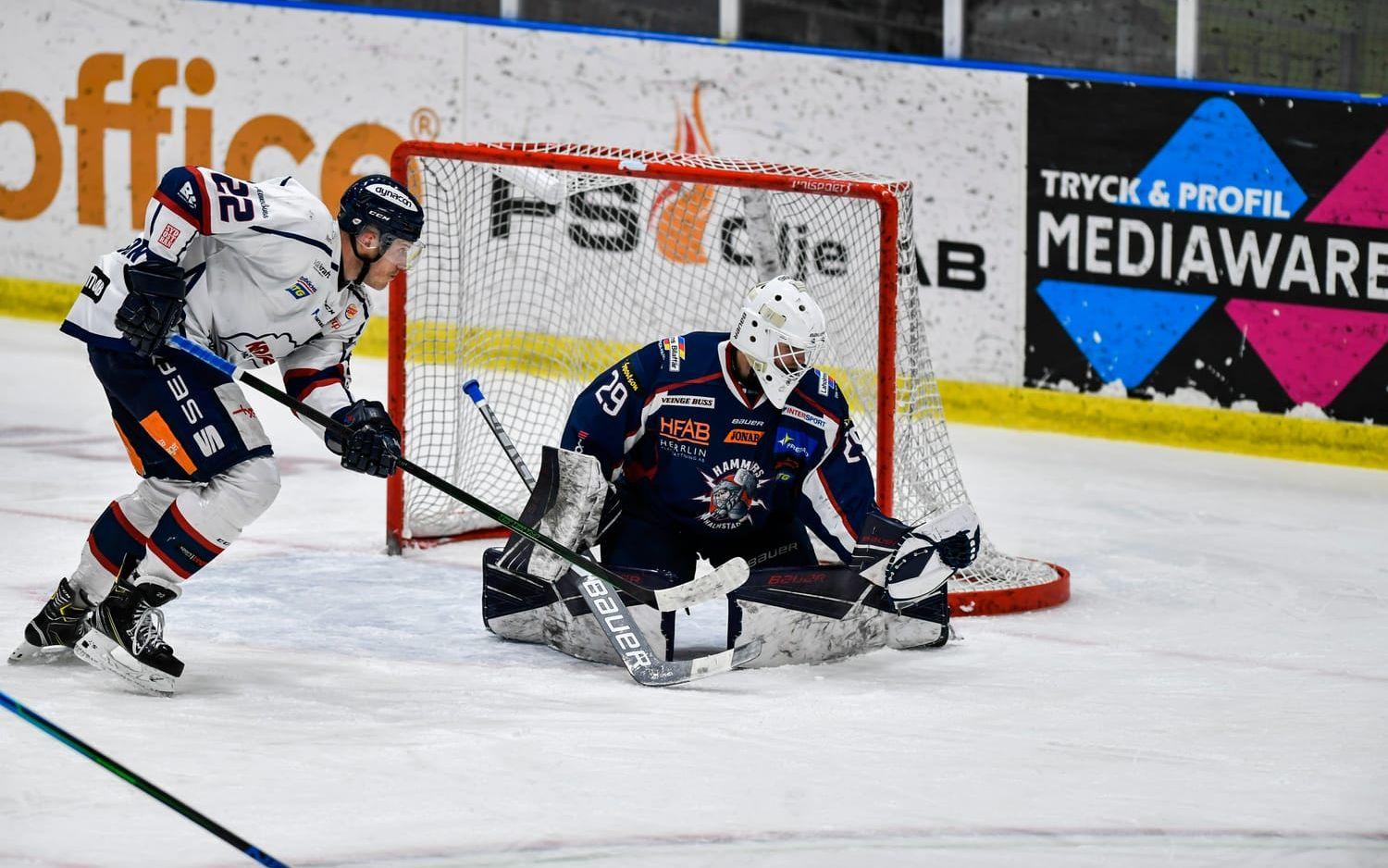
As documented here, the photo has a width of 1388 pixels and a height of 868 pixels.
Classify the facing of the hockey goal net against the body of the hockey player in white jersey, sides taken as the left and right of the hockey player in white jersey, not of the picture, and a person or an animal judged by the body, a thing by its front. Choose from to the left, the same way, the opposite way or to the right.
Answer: to the right

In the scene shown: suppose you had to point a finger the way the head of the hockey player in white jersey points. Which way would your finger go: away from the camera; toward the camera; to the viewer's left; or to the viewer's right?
to the viewer's right

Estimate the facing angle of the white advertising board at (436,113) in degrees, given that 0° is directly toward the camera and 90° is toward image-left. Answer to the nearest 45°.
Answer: approximately 0°

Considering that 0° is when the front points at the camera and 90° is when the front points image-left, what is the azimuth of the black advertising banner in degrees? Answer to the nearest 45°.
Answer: approximately 0°

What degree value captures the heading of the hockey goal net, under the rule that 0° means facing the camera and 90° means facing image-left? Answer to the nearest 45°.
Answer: approximately 45°

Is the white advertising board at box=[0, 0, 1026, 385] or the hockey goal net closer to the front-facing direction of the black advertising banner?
the hockey goal net

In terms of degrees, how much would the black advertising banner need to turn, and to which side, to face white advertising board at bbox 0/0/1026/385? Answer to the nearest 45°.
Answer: approximately 90° to its right

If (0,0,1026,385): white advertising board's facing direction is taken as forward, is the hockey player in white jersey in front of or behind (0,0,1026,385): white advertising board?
in front

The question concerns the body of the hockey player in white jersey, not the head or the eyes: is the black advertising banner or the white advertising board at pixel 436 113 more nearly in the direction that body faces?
the black advertising banner

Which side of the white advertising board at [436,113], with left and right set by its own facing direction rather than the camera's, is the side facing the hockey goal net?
front

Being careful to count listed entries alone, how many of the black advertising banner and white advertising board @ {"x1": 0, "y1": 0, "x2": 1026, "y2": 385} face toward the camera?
2

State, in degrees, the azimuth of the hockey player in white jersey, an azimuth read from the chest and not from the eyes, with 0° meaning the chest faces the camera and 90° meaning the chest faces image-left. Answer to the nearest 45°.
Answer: approximately 315°

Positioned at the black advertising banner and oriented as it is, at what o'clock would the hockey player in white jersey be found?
The hockey player in white jersey is roughly at 1 o'clock from the black advertising banner.
